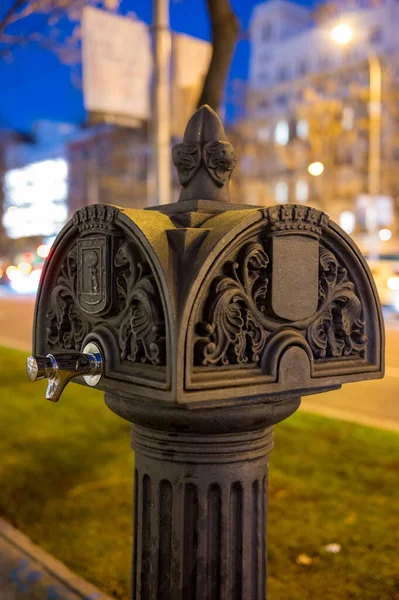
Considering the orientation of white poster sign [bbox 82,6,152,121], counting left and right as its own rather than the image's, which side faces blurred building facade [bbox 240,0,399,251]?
left

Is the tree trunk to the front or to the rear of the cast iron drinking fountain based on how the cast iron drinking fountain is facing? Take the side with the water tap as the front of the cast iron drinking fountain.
to the rear

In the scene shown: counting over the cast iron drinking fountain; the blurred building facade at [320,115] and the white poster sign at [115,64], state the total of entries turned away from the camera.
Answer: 0

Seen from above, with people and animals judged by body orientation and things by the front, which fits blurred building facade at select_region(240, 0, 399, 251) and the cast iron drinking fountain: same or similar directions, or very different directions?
same or similar directions

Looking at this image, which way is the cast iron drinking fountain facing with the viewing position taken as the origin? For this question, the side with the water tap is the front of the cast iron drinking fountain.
facing the viewer and to the left of the viewer

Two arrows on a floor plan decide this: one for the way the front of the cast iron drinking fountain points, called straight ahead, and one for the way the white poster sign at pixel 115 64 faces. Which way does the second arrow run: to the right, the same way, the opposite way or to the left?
to the left

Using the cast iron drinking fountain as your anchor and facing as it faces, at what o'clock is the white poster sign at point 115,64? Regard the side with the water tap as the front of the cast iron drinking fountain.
The white poster sign is roughly at 4 o'clock from the cast iron drinking fountain.

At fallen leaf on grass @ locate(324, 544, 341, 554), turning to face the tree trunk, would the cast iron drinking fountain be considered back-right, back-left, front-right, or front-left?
back-left

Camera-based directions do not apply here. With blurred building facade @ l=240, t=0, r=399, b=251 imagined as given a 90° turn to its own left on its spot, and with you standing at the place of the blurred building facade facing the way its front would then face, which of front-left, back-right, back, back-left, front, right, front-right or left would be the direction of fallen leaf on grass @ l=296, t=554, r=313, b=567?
front-right

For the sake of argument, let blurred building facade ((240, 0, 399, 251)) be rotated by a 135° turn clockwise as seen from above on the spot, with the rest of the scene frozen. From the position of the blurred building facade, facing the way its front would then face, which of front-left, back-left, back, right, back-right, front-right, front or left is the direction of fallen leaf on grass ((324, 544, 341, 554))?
back

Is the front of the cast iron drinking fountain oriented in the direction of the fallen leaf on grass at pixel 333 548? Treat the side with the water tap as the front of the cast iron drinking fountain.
no

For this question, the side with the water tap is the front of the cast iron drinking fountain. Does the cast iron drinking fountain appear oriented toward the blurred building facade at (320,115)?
no

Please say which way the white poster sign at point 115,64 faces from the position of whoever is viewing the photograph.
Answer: facing the viewer and to the right of the viewer

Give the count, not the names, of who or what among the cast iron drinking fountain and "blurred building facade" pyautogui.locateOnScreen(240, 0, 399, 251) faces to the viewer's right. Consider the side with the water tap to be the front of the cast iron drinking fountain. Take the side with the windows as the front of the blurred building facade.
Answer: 0
